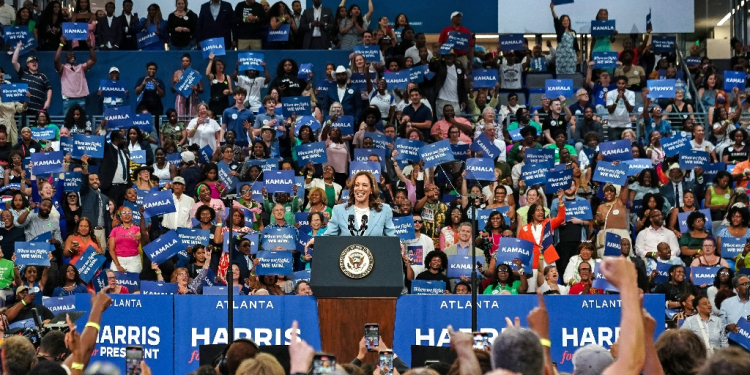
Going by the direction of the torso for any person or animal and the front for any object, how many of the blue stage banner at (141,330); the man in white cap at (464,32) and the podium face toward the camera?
3

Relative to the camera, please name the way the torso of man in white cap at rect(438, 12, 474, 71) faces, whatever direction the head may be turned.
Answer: toward the camera

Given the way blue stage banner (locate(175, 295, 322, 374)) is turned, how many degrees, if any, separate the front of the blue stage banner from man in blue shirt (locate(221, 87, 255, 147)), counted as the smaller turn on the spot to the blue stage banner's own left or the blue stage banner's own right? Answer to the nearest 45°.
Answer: approximately 180°

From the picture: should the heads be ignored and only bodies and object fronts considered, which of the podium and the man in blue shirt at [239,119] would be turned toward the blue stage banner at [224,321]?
the man in blue shirt

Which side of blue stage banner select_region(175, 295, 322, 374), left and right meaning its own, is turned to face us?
front

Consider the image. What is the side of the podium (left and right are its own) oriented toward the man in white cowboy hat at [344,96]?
back

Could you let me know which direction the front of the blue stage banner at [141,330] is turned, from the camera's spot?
facing the viewer

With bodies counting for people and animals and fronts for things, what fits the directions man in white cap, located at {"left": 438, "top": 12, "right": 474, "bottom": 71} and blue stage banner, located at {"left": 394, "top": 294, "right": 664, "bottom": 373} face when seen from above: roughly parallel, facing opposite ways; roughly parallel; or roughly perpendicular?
roughly parallel

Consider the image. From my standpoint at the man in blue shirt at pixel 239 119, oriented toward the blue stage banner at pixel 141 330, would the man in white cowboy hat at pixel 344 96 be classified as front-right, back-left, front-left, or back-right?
back-left

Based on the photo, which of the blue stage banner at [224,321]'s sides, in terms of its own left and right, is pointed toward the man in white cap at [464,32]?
back

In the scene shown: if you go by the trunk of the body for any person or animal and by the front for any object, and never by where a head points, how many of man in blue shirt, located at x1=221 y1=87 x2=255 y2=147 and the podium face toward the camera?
2

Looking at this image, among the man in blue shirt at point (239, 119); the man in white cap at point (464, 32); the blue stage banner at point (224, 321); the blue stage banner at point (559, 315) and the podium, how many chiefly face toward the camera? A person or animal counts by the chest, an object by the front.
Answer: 5

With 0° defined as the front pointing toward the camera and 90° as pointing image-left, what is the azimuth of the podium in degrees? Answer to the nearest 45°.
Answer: approximately 0°

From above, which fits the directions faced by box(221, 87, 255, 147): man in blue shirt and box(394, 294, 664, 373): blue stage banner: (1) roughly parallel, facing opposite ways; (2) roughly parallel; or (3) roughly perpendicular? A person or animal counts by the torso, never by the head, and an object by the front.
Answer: roughly parallel
